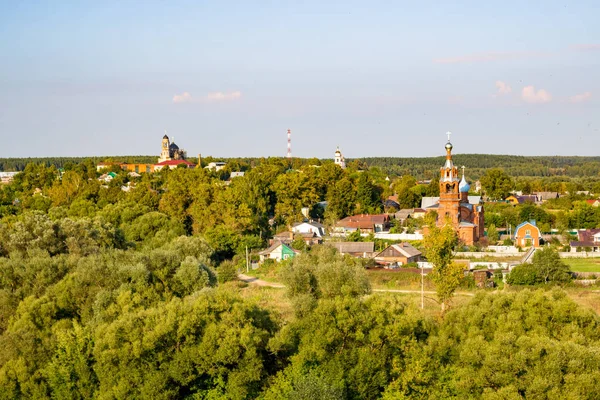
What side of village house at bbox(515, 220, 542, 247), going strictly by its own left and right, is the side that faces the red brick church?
right

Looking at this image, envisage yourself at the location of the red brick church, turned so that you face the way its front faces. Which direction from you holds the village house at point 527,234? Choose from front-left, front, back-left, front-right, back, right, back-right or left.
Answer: back-left

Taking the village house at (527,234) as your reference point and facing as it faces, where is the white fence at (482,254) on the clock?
The white fence is roughly at 1 o'clock from the village house.

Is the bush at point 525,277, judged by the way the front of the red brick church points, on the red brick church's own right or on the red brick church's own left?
on the red brick church's own left

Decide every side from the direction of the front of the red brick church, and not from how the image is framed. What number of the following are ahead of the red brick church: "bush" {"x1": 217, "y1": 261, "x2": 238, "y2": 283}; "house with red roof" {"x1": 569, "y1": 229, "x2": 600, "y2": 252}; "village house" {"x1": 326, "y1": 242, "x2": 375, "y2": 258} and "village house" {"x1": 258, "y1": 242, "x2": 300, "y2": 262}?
3

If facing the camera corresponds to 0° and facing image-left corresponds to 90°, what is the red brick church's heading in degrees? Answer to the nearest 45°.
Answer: approximately 45°

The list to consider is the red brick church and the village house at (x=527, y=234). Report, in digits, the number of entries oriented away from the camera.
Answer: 0

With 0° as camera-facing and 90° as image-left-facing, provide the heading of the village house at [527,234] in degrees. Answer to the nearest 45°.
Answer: approximately 0°

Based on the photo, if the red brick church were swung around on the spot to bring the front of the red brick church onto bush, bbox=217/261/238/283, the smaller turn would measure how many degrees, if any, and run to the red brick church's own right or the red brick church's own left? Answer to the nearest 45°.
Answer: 0° — it already faces it

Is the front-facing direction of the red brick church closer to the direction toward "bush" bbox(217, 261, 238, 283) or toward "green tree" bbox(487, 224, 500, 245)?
the bush

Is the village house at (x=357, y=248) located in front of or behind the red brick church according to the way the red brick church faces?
in front

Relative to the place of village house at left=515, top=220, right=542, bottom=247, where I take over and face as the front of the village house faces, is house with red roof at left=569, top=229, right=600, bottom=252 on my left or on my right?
on my left

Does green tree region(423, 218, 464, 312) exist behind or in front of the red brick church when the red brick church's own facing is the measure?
in front

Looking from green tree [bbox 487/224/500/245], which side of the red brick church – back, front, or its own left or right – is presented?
back

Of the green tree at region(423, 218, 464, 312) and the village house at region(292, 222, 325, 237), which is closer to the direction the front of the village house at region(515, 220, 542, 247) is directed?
the green tree
